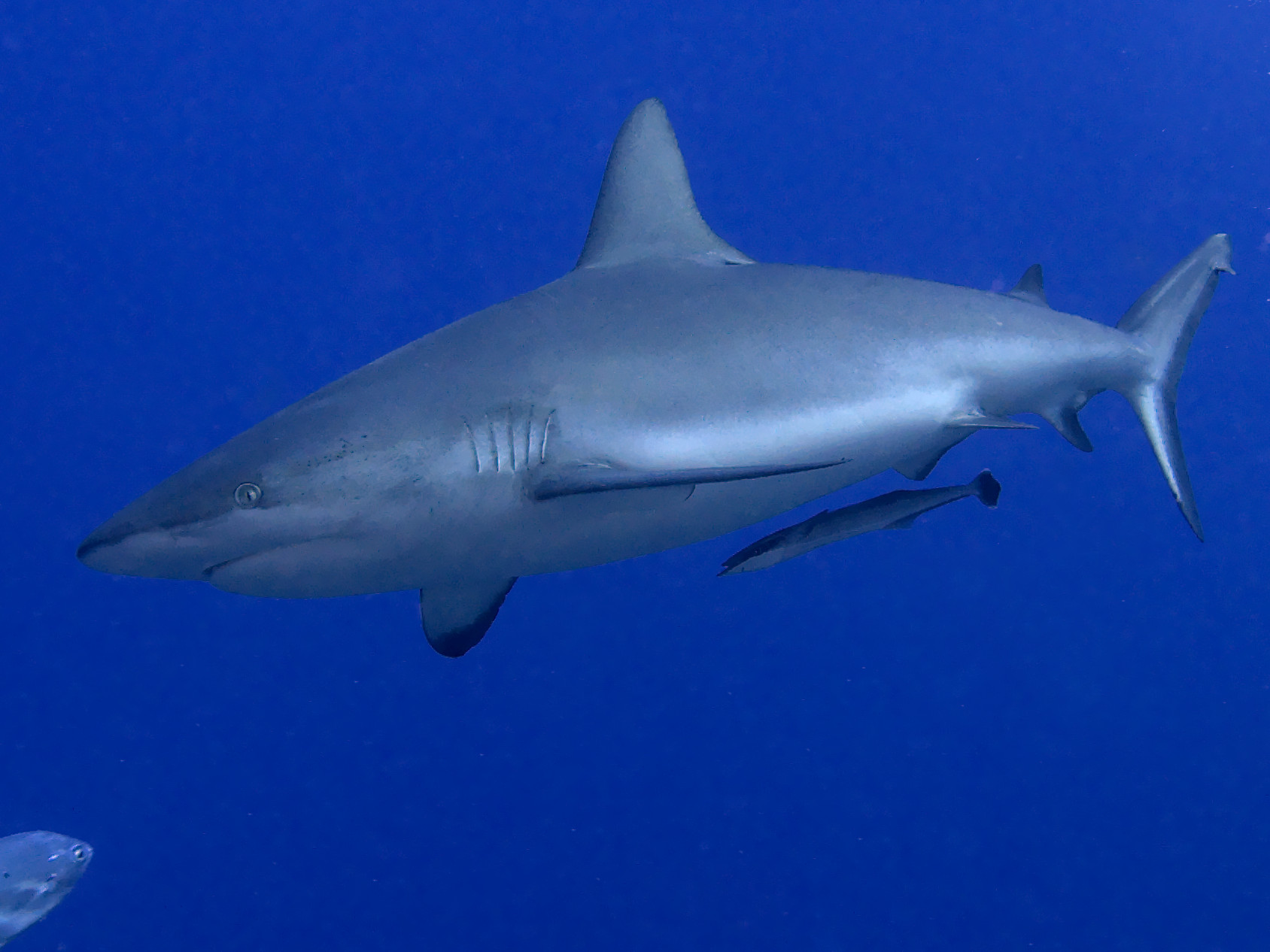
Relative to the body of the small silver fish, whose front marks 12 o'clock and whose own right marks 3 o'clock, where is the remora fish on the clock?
The remora fish is roughly at 12 o'clock from the small silver fish.

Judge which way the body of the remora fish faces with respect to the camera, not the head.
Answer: to the viewer's left

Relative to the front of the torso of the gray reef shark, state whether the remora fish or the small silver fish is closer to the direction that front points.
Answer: the small silver fish

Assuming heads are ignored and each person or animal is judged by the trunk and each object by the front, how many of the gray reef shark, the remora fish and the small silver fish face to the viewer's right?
1

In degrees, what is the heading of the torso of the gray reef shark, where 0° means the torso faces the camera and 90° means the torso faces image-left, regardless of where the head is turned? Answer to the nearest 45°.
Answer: approximately 90°

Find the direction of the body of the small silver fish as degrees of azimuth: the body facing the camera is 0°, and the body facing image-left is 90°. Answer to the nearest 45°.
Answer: approximately 270°
